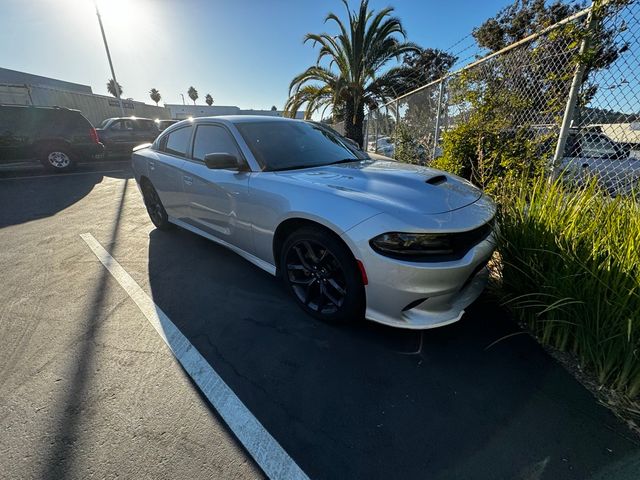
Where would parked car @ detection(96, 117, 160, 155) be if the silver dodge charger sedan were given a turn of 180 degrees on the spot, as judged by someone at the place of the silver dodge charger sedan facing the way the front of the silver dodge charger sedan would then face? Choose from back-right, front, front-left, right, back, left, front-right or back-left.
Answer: front

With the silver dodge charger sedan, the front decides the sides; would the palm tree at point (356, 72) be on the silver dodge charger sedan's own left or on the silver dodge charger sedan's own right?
on the silver dodge charger sedan's own left

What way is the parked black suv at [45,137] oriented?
to the viewer's left

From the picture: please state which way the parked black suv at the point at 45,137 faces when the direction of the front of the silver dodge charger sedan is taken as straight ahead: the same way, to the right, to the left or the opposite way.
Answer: to the right
